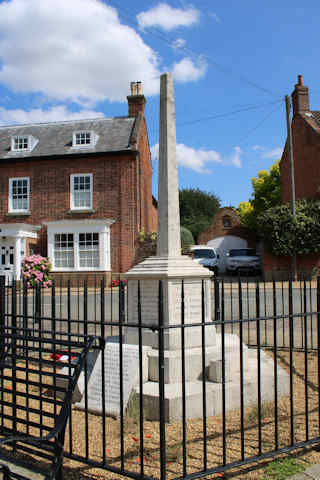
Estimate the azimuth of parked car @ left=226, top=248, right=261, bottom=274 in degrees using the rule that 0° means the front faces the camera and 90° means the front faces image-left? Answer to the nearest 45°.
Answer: approximately 0°

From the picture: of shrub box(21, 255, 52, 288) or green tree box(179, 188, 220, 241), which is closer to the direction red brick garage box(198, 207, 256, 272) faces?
the shrub

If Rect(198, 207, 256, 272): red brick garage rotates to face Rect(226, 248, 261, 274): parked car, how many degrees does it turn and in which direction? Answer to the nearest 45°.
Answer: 0° — it already faces it

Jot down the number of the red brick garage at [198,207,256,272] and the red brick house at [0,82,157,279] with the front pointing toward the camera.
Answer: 2

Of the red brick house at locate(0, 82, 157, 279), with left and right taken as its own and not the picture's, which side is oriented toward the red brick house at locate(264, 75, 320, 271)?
left

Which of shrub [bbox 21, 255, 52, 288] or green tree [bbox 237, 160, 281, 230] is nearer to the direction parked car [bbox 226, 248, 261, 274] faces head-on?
the shrub

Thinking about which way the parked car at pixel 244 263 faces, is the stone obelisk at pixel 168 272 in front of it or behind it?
in front

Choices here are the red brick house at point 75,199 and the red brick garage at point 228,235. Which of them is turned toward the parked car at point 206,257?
the red brick garage at point 228,235

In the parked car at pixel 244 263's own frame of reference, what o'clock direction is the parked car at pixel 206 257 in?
the parked car at pixel 206 257 is roughly at 2 o'clock from the parked car at pixel 244 263.

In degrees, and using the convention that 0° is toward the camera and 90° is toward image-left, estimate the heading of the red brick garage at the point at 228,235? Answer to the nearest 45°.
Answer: approximately 0°

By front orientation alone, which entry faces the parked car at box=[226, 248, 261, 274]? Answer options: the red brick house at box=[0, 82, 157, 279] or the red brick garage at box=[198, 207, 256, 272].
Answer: the red brick garage at box=[198, 207, 256, 272]
